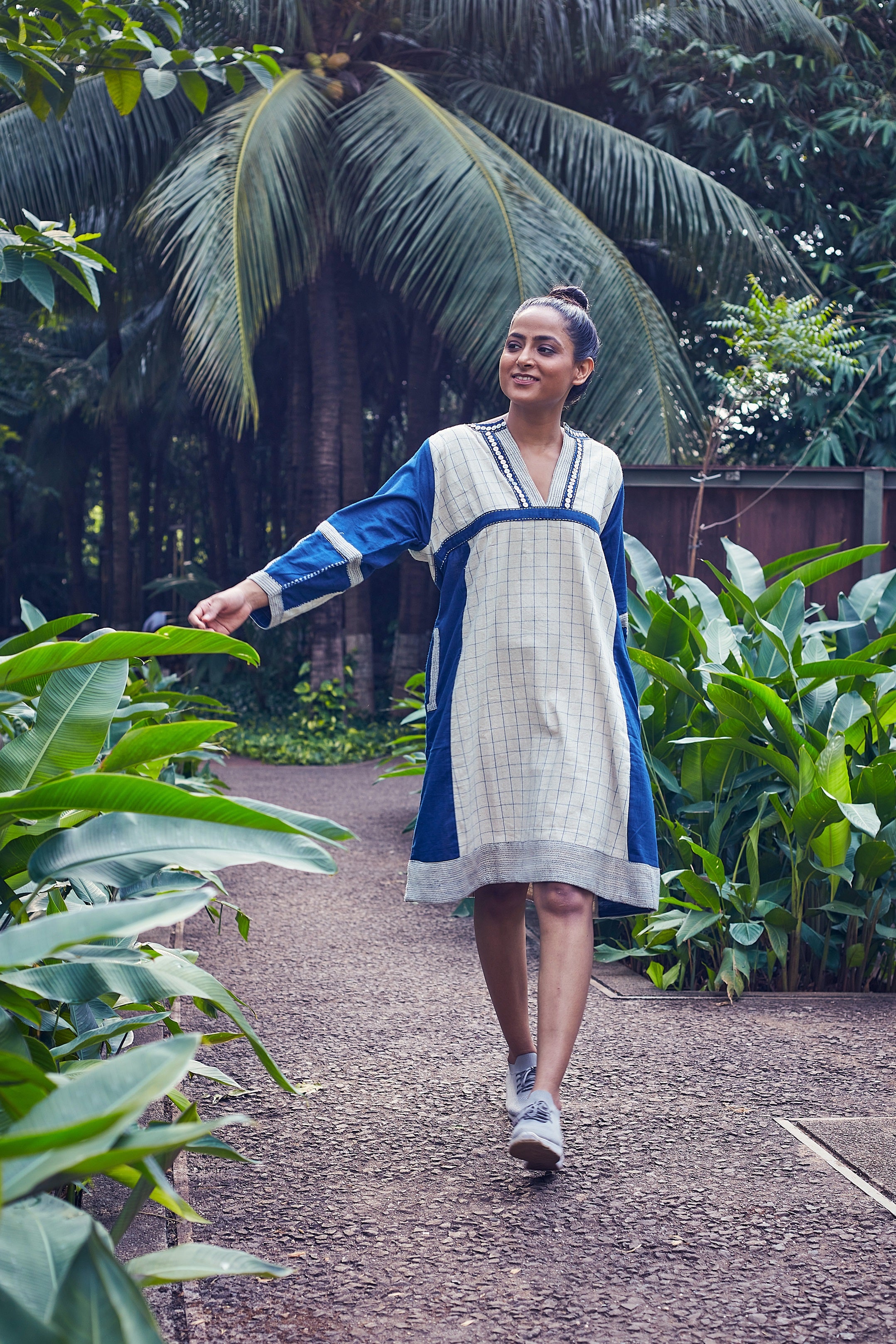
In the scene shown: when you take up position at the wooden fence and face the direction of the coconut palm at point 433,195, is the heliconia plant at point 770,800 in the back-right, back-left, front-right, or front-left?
back-left

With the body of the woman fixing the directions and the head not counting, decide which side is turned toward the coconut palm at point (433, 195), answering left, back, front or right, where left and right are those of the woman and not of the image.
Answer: back

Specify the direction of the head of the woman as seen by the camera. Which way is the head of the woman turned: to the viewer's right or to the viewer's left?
to the viewer's left

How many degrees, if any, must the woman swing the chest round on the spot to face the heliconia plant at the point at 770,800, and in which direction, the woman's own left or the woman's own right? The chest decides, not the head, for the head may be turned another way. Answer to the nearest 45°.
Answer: approximately 135° to the woman's own left

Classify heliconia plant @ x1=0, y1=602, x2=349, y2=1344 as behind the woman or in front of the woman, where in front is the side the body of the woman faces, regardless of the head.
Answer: in front

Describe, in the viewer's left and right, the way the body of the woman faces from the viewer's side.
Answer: facing the viewer

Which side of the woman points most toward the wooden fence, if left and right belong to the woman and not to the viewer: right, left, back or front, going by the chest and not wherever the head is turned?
back
